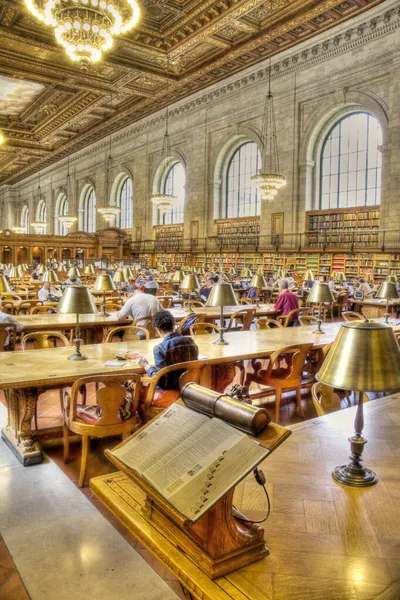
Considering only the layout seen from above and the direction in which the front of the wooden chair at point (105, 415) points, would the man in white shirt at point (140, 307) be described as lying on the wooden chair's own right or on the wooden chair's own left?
on the wooden chair's own right

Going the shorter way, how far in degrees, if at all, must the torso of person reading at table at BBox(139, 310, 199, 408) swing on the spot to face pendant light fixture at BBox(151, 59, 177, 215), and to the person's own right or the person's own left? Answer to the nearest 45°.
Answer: approximately 45° to the person's own right

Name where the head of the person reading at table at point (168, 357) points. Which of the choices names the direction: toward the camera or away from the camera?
away from the camera

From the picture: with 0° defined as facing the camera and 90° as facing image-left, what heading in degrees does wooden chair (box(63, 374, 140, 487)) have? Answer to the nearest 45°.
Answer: approximately 135°

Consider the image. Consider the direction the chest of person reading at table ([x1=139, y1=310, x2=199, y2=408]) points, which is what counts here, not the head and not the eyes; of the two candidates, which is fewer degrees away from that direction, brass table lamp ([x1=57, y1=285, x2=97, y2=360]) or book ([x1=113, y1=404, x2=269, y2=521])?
the brass table lamp

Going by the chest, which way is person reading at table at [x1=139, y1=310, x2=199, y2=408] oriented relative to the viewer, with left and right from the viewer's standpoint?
facing away from the viewer and to the left of the viewer
